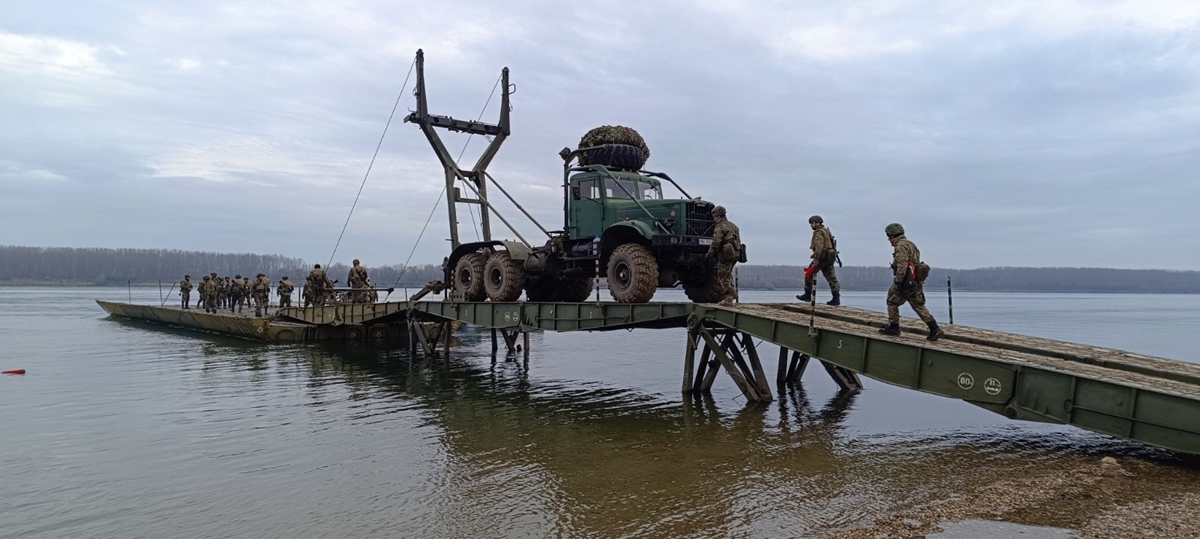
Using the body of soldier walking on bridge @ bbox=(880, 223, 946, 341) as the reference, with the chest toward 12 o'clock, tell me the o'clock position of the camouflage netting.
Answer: The camouflage netting is roughly at 1 o'clock from the soldier walking on bridge.

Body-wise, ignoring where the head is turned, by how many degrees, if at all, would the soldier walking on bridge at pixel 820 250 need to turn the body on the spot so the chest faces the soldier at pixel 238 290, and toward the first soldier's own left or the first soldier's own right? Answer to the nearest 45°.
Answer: approximately 45° to the first soldier's own right

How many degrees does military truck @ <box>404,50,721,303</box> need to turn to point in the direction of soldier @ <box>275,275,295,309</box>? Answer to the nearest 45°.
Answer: approximately 180°

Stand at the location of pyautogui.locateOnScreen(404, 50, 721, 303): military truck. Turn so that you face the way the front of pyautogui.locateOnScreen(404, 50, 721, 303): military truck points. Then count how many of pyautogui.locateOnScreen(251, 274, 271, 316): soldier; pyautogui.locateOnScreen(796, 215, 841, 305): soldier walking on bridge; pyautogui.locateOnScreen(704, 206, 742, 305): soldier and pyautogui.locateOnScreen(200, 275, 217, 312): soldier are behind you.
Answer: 2

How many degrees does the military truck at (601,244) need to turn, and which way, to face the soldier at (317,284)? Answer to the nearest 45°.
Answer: approximately 180°

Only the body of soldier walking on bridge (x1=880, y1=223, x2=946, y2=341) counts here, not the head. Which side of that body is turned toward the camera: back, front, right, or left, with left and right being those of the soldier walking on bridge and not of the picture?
left

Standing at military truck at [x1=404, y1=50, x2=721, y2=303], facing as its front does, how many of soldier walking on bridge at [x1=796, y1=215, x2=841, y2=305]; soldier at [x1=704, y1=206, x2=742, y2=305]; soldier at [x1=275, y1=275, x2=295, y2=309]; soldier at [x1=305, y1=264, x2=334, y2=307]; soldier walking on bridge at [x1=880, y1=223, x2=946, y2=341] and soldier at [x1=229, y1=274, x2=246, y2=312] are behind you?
3

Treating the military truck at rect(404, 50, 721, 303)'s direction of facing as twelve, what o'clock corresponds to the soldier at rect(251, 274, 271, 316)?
The soldier is roughly at 6 o'clock from the military truck.

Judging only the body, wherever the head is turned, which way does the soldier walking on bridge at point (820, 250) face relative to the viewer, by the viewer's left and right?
facing to the left of the viewer

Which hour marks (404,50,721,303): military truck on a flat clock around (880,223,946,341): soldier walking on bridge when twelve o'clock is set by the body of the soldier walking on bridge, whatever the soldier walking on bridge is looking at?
The military truck is roughly at 1 o'clock from the soldier walking on bridge.
